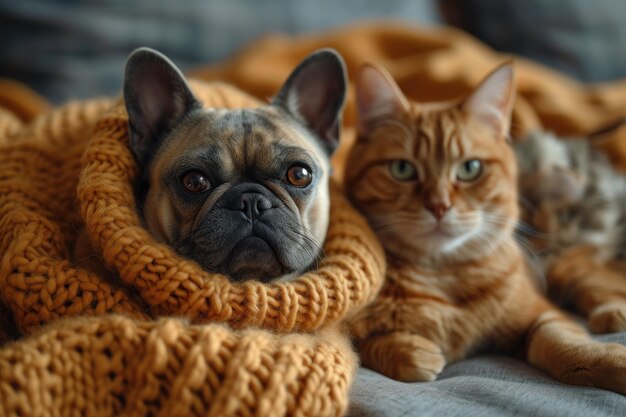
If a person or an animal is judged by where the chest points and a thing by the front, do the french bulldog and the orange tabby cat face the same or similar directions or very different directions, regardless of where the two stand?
same or similar directions

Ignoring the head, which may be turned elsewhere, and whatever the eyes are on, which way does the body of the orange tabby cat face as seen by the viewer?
toward the camera
